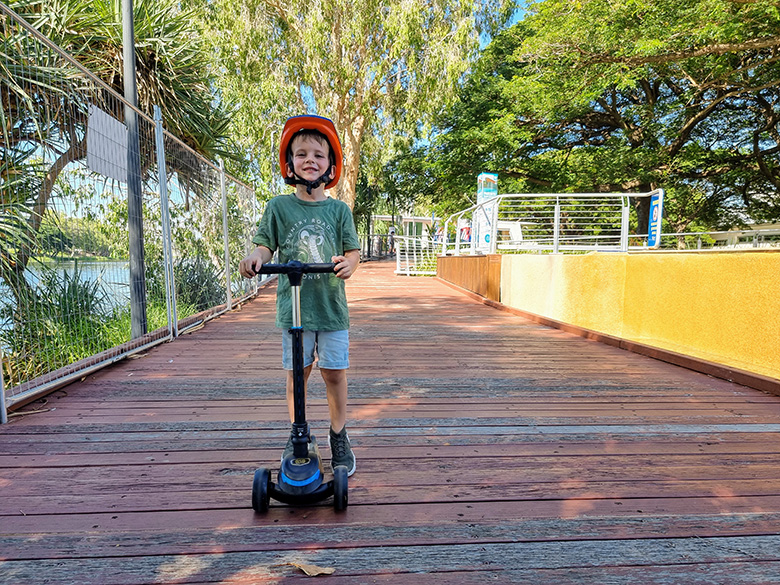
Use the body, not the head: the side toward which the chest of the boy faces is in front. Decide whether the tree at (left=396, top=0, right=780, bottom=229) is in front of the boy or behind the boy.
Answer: behind

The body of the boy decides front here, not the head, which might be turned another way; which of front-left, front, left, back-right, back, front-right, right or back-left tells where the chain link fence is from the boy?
back-right

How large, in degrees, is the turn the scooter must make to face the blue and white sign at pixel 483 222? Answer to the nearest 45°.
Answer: approximately 135° to its left

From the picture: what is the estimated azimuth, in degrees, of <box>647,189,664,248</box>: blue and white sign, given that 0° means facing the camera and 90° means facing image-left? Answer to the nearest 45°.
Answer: approximately 45°

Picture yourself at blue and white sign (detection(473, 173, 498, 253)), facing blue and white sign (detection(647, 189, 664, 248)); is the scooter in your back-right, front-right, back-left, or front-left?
back-right

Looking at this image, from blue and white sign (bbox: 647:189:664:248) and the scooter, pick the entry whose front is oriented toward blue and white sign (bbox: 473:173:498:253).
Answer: blue and white sign (bbox: 647:189:664:248)

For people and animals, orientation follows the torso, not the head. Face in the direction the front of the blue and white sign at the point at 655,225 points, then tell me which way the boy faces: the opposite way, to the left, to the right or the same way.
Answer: to the left

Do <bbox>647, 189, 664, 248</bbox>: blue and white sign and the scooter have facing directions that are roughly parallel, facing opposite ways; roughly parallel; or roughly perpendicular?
roughly perpendicular

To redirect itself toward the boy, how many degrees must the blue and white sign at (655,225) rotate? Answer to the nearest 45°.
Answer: approximately 45° to its left

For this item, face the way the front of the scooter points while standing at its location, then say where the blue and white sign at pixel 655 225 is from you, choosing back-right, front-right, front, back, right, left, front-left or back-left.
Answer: back-left

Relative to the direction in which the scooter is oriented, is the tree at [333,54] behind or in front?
behind
